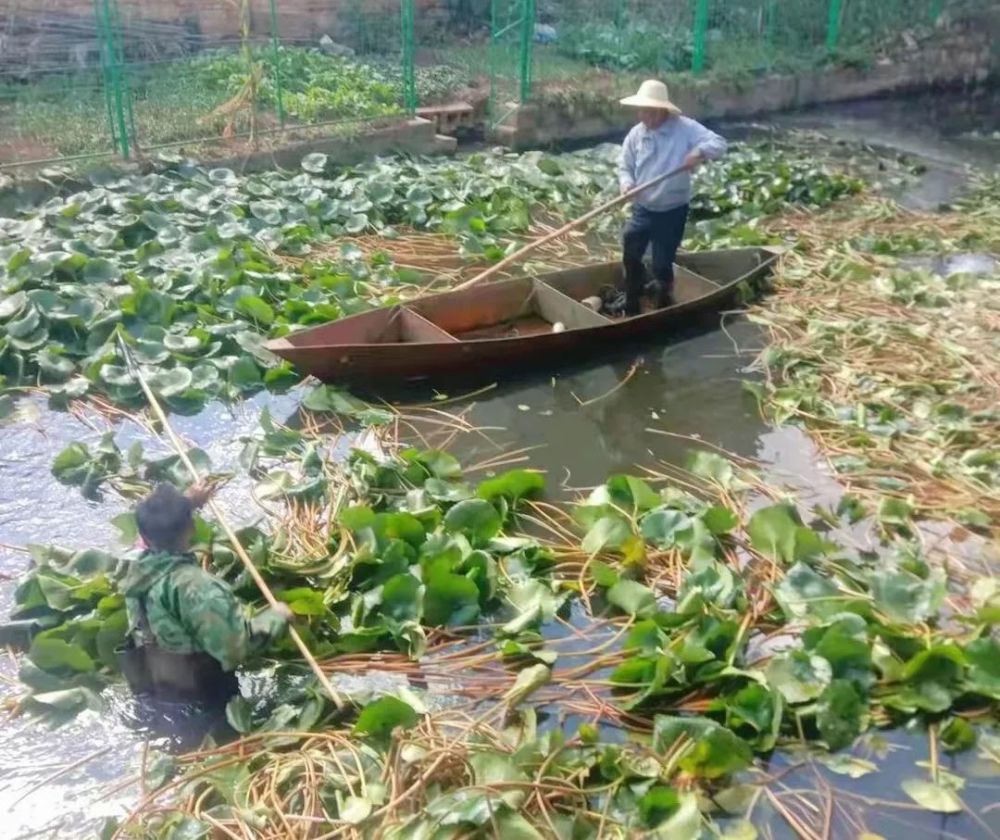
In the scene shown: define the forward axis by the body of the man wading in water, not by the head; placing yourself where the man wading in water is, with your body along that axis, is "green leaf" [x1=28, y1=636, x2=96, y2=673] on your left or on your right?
on your left

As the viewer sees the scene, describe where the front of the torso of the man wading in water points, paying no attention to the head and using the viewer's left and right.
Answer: facing away from the viewer and to the right of the viewer

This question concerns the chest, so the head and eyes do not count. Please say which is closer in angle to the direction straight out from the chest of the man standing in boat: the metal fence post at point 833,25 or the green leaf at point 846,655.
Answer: the green leaf

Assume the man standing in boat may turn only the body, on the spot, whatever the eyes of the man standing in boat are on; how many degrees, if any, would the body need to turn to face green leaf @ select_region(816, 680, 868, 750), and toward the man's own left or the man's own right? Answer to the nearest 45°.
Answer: approximately 45° to the man's own left

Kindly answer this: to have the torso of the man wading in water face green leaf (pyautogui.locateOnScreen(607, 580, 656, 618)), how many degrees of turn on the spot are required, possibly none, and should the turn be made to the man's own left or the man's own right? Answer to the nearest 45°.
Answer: approximately 45° to the man's own right

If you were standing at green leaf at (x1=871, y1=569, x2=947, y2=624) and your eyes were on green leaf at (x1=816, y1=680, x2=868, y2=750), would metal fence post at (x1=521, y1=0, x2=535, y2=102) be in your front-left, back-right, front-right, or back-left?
back-right

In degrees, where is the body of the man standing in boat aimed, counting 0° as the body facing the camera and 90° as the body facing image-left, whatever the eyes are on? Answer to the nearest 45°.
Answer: approximately 45°

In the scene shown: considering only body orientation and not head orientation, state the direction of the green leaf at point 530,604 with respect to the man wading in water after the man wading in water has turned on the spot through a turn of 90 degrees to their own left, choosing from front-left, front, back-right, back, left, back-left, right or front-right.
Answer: back-right

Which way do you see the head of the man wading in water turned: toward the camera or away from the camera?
away from the camera

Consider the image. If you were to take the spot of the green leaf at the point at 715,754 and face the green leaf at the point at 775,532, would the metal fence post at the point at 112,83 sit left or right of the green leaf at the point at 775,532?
left

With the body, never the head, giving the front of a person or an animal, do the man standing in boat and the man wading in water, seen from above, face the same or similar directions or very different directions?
very different directions

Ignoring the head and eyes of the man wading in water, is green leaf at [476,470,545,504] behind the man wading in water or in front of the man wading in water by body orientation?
in front

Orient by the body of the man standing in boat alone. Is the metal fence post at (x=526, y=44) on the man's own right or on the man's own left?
on the man's own right

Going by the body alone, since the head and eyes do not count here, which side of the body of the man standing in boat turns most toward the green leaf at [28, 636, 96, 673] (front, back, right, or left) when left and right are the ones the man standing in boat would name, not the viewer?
front

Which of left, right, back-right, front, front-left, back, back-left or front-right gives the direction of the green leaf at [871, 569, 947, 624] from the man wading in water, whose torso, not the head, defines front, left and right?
front-right

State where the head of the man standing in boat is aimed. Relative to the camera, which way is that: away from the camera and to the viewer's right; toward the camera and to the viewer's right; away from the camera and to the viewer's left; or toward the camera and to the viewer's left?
toward the camera and to the viewer's left
